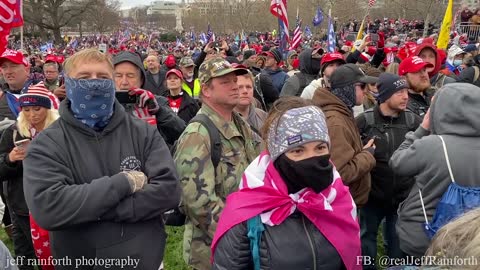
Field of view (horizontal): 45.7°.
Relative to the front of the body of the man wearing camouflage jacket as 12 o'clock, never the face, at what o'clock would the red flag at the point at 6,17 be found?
The red flag is roughly at 6 o'clock from the man wearing camouflage jacket.

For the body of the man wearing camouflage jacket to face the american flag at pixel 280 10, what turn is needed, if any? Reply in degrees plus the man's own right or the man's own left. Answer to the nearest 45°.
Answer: approximately 135° to the man's own left

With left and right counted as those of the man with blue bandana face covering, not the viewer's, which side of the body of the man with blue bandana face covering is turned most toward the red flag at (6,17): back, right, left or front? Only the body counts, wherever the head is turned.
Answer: back

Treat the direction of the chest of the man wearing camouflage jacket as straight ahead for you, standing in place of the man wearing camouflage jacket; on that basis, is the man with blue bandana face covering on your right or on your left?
on your right

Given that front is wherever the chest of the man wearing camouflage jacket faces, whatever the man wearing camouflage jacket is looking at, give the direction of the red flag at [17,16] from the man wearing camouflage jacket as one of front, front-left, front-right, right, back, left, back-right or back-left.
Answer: back

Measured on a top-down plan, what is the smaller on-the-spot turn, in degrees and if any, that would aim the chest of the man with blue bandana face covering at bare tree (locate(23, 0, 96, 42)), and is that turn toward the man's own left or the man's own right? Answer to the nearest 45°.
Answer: approximately 180°

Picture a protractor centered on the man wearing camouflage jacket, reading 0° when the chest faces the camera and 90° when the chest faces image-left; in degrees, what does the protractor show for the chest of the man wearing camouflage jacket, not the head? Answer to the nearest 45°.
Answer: approximately 315°

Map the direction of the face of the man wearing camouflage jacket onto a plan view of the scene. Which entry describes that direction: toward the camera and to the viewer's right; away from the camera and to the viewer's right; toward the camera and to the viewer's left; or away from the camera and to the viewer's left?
toward the camera and to the viewer's right

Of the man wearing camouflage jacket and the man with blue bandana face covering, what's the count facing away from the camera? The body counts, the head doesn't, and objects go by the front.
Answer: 0

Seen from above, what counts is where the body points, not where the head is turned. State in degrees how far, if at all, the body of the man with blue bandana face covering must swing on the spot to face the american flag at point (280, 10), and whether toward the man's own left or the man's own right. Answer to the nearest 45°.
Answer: approximately 135° to the man's own left
